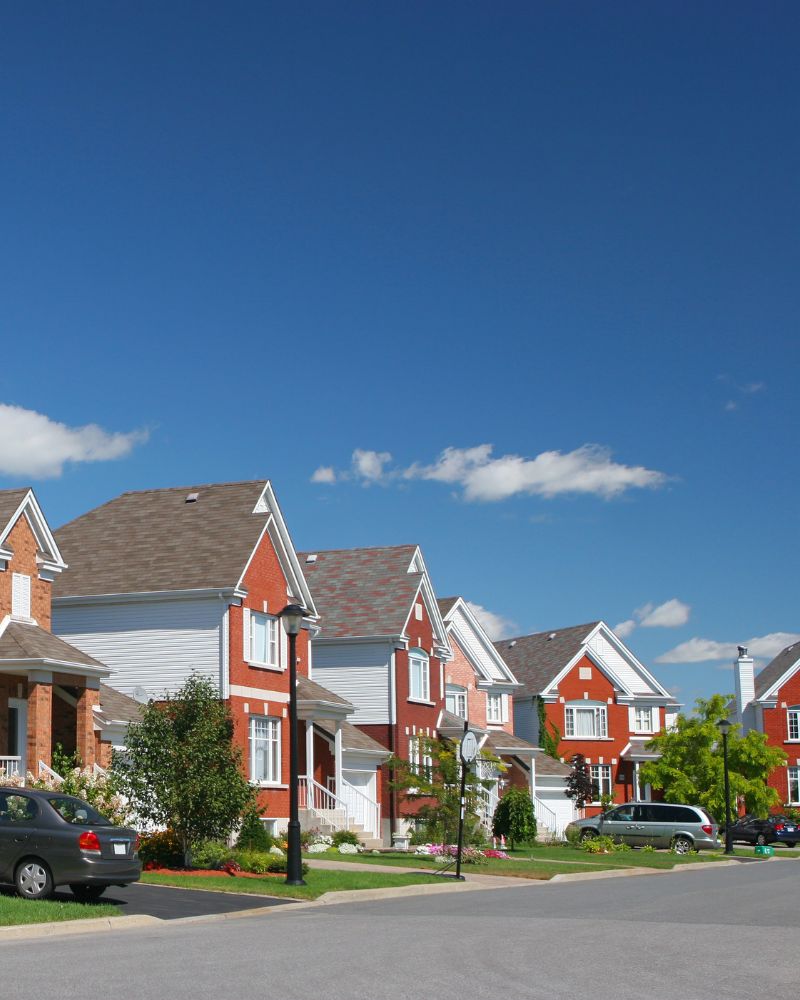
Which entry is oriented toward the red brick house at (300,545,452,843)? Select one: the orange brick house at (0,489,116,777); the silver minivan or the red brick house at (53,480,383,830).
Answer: the silver minivan

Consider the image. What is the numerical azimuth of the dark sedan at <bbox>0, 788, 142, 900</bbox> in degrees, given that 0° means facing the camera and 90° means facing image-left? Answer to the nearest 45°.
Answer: approximately 135°

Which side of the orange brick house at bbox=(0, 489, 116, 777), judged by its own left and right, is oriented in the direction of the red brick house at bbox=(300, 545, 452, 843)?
left

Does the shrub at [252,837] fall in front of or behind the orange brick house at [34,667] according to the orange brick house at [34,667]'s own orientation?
in front

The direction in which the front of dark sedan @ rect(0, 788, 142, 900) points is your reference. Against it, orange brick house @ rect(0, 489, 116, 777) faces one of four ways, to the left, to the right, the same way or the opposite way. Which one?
the opposite way

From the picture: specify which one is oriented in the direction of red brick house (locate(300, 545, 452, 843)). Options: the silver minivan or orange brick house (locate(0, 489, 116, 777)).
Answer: the silver minivan

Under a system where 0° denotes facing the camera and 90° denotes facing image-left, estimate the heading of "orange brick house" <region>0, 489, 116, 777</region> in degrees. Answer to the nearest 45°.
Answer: approximately 315°

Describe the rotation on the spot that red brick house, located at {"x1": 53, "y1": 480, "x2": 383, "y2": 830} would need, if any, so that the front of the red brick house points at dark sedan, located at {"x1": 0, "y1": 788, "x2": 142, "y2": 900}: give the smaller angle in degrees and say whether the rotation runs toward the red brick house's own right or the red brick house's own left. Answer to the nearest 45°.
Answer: approximately 45° to the red brick house's own right

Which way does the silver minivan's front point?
to the viewer's left

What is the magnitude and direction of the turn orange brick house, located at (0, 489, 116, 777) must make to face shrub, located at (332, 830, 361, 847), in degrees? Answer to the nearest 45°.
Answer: approximately 90° to its left

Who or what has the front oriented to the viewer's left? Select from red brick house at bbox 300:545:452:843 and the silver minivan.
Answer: the silver minivan
